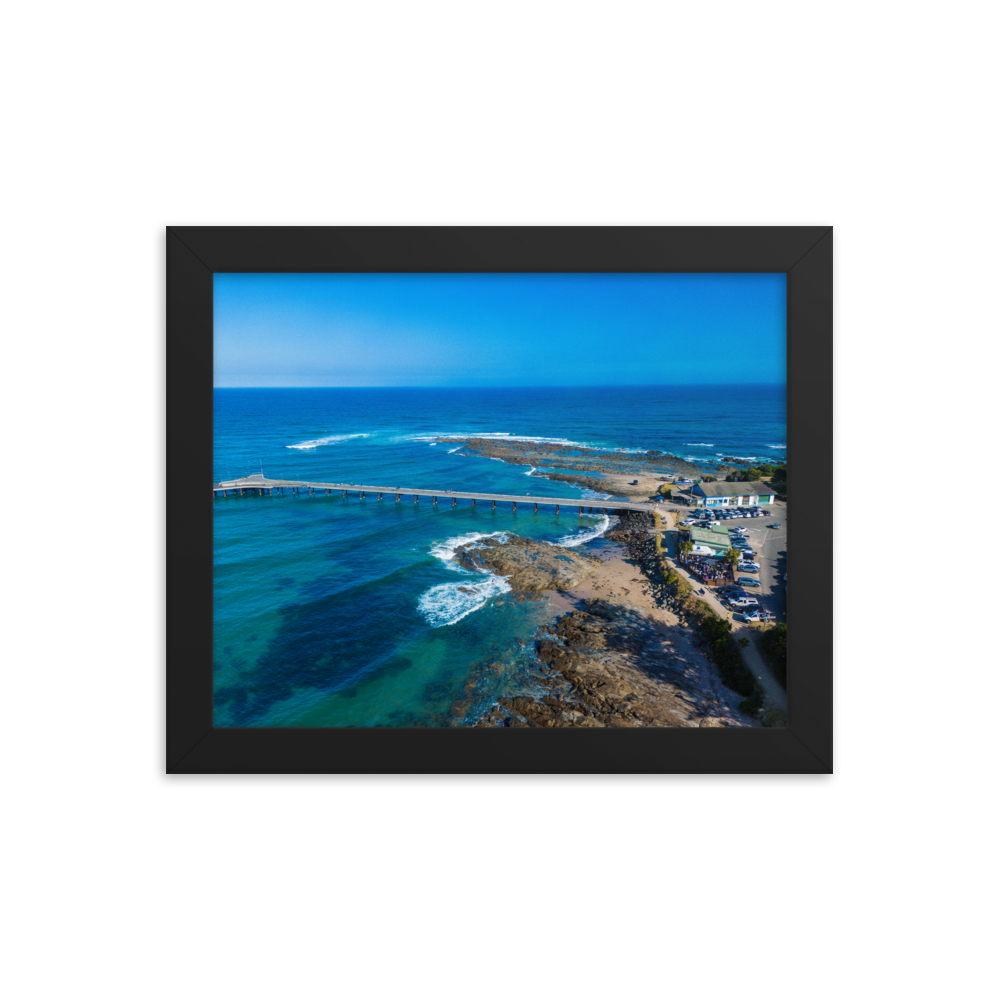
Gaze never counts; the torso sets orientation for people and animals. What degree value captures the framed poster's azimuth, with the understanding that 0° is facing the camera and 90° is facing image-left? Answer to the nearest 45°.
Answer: approximately 0°
